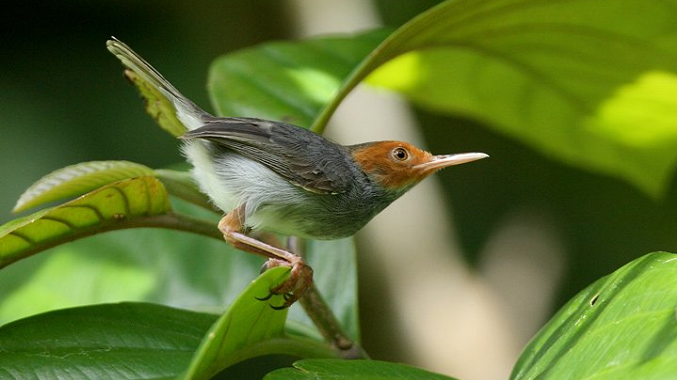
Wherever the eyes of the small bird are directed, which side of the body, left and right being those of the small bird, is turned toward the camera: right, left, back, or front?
right

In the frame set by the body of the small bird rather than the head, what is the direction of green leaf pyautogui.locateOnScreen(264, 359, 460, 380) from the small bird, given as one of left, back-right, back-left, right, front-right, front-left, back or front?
right

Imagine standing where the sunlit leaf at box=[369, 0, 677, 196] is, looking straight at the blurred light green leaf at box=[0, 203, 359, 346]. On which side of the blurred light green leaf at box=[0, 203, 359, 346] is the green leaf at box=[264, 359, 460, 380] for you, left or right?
left

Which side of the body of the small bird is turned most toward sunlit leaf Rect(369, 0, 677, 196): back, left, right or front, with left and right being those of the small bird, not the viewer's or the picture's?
front

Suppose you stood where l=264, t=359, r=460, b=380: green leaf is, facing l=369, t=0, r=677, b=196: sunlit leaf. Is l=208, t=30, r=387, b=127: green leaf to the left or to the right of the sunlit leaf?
left
